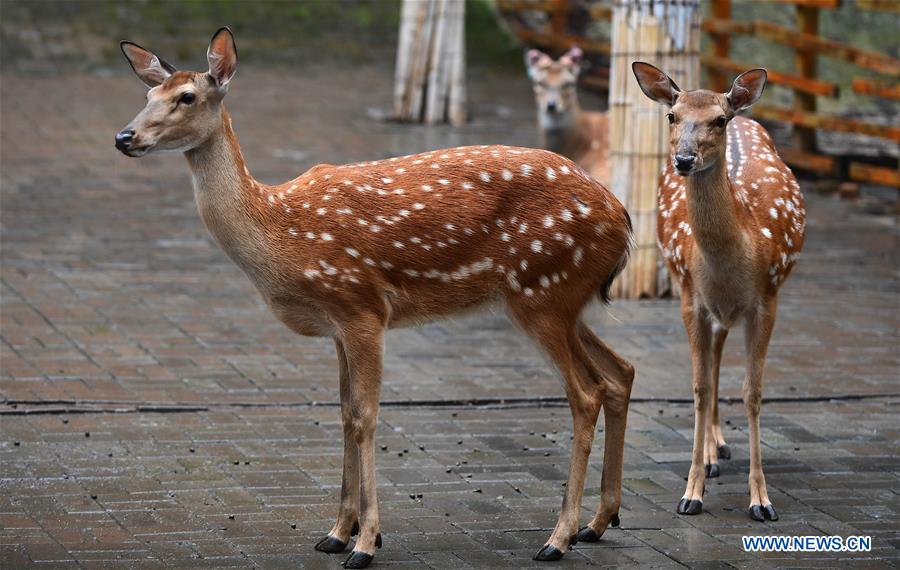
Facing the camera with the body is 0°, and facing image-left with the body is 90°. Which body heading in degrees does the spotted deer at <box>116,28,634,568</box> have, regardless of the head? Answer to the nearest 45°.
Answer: approximately 90°

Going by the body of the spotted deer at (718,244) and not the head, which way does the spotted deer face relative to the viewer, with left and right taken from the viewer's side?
facing the viewer

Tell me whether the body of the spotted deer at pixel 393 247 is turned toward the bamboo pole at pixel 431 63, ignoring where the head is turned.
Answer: no

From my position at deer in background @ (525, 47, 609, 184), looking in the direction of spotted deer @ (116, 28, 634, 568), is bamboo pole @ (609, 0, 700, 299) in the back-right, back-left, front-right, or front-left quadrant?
front-left

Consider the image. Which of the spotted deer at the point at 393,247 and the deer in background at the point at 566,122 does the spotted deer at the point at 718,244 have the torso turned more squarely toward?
the spotted deer

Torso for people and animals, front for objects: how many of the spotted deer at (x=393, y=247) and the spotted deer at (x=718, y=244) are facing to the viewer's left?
1

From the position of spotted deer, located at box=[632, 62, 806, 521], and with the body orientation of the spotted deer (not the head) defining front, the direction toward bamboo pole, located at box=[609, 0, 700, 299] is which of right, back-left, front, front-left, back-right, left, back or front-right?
back

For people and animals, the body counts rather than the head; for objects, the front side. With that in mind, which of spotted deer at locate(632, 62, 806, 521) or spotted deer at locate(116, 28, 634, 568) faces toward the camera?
spotted deer at locate(632, 62, 806, 521)

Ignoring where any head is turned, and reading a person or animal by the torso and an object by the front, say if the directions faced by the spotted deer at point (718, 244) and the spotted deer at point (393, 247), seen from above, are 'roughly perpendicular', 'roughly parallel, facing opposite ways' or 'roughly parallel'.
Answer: roughly perpendicular

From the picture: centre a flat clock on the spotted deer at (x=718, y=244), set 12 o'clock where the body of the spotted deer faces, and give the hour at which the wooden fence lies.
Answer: The wooden fence is roughly at 6 o'clock from the spotted deer.

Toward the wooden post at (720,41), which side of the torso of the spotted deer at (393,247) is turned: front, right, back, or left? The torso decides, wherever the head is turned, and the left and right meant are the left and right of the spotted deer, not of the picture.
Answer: right

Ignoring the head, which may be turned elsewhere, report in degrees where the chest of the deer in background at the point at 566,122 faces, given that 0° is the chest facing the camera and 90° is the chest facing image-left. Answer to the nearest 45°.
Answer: approximately 45°

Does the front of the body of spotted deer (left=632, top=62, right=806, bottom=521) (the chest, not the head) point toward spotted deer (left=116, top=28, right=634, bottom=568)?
no

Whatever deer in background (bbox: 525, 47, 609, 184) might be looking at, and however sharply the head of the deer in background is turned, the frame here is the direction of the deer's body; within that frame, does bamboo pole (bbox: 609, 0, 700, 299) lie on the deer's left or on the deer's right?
on the deer's left
